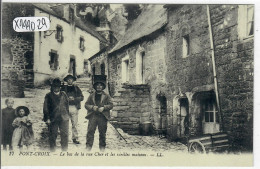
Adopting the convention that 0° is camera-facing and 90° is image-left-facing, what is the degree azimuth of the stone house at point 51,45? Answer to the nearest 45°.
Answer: approximately 315°

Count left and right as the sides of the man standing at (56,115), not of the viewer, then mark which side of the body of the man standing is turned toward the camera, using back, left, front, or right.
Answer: front

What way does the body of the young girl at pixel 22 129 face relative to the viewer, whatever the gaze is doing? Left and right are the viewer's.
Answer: facing the viewer

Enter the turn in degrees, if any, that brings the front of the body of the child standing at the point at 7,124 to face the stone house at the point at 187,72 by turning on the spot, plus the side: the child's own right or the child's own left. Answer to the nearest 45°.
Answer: approximately 90° to the child's own left

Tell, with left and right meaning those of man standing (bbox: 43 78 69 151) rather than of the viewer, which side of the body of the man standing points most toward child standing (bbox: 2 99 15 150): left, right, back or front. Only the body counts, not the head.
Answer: right

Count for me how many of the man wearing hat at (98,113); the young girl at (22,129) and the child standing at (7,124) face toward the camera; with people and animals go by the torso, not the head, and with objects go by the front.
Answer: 3

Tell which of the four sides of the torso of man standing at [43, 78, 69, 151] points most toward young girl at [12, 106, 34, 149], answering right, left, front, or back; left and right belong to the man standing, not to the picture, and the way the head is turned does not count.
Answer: right

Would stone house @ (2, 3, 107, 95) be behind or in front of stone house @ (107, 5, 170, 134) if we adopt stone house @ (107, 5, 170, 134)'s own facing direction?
in front

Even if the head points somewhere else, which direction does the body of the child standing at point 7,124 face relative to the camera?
toward the camera

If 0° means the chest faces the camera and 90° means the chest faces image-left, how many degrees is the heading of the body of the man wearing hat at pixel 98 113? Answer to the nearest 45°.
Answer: approximately 0°

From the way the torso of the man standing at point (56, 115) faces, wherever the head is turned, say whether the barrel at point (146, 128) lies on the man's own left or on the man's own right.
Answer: on the man's own left
